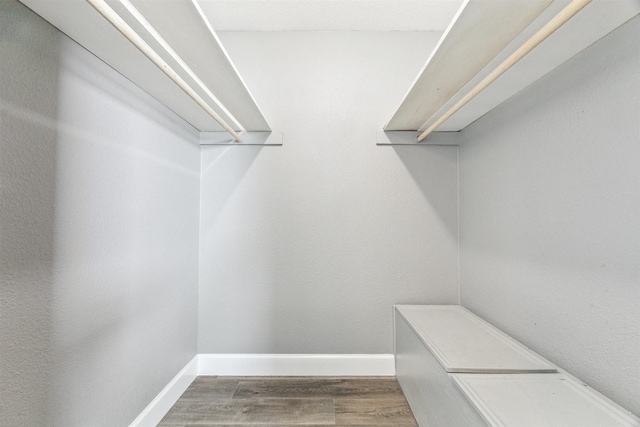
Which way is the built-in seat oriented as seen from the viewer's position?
to the viewer's left

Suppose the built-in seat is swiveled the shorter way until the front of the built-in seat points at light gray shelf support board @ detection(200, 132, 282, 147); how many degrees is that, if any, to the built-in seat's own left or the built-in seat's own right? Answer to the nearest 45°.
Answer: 0° — it already faces it

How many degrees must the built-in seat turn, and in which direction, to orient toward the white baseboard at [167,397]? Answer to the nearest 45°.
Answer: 0° — it already faces it
